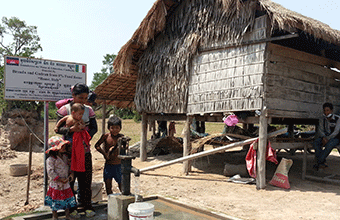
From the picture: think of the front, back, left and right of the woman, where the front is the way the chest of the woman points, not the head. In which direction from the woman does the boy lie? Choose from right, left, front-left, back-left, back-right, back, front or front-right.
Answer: back-left

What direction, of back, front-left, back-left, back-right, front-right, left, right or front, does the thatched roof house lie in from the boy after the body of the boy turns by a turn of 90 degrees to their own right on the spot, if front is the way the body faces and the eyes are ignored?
back-right

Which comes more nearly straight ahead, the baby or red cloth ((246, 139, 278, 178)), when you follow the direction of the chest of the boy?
the baby

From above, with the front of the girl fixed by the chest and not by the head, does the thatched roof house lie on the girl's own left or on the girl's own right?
on the girl's own left

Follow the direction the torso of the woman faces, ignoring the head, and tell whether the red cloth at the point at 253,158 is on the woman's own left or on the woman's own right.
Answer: on the woman's own left

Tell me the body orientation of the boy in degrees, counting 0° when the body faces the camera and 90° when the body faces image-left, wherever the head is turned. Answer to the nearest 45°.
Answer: approximately 0°

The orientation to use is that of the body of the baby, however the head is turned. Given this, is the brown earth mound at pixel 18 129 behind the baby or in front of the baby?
behind

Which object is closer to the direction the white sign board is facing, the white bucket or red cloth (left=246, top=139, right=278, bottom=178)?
the white bucket
